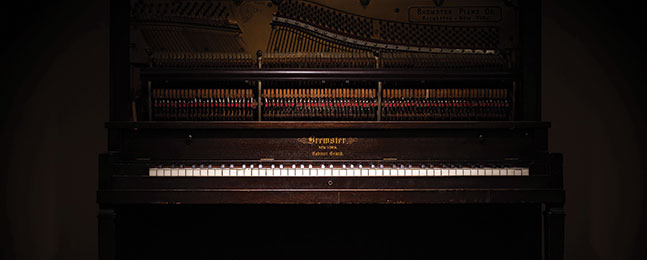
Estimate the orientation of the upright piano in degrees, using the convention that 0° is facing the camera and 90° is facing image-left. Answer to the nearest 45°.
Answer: approximately 0°
